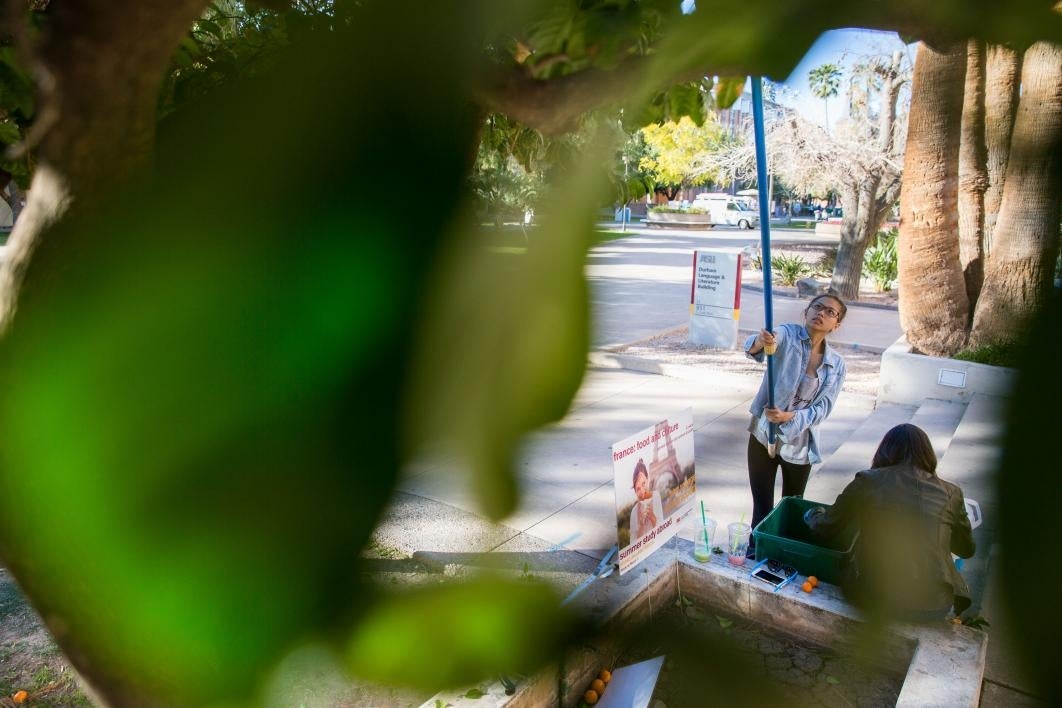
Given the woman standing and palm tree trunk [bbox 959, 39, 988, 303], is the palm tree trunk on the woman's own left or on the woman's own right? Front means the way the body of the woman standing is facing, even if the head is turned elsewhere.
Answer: on the woman's own left

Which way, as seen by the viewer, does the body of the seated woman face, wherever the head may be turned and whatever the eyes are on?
away from the camera

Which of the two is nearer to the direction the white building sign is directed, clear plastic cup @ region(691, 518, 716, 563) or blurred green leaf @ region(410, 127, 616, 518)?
the blurred green leaf

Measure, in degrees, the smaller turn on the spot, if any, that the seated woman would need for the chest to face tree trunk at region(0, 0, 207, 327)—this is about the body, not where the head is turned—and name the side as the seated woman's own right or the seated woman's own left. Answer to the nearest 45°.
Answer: approximately 180°

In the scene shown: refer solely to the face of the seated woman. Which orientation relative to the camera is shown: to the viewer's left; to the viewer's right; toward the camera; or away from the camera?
away from the camera

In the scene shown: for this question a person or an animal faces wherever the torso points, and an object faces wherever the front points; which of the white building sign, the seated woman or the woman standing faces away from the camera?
the seated woman

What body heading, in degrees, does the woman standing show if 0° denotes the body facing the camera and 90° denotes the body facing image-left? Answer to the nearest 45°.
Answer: approximately 45°

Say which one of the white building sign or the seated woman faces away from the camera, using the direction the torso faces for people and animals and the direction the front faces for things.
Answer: the seated woman

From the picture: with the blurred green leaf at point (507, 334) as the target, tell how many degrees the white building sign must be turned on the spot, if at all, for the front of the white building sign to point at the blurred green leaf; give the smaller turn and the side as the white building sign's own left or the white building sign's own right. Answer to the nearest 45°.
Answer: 0° — it already faces it

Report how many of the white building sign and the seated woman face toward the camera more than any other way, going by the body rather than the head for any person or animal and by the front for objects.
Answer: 1

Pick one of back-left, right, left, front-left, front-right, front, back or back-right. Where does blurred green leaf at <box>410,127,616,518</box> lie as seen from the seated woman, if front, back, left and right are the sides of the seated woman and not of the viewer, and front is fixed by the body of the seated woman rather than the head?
back

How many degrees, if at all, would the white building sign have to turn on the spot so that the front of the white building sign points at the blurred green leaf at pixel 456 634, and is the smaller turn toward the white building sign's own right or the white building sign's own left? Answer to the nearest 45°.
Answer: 0° — it already faces it

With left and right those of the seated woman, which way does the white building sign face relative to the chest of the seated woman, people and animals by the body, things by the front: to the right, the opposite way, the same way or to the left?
the opposite way

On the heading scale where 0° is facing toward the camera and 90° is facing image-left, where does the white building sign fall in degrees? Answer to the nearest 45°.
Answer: approximately 0°
